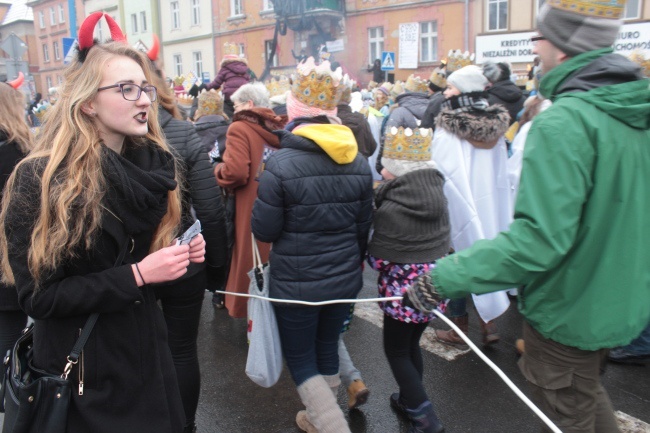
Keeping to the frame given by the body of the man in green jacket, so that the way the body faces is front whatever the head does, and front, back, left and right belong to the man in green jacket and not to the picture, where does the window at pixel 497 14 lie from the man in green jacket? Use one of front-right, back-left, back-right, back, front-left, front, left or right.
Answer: front-right

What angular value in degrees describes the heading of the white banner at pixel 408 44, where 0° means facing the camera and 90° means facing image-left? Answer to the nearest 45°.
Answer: approximately 0°

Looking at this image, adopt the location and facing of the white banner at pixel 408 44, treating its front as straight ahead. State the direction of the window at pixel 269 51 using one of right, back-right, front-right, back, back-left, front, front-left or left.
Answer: back-right

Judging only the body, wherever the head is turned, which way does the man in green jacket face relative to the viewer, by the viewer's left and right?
facing away from the viewer and to the left of the viewer

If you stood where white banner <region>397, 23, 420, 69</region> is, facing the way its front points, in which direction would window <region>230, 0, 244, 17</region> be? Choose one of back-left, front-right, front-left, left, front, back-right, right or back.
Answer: back-right

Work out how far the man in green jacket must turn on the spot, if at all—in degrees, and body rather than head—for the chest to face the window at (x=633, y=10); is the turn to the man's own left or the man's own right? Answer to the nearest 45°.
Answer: approximately 45° to the man's own right

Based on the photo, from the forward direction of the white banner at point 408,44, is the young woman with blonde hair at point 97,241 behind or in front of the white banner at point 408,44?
in front

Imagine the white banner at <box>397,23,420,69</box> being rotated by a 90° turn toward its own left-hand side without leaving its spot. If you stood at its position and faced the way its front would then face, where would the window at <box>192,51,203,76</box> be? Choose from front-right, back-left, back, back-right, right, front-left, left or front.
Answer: back-left

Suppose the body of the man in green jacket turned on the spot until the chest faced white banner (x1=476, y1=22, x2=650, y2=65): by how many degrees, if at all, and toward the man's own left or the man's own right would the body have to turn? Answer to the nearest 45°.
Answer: approximately 45° to the man's own right

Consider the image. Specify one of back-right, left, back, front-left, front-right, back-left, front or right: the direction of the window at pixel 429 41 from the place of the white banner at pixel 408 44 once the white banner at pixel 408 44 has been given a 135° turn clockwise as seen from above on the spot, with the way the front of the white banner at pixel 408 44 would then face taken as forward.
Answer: right

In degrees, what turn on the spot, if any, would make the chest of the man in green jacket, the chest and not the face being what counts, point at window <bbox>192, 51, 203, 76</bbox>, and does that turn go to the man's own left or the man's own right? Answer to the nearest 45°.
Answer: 0° — they already face it

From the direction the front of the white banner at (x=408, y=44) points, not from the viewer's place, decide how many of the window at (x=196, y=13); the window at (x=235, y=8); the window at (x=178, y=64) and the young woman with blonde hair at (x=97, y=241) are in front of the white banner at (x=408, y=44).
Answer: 1

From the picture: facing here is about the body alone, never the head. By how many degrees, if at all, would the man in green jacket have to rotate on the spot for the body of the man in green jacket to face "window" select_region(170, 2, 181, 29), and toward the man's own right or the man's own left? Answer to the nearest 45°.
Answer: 0° — they already face it

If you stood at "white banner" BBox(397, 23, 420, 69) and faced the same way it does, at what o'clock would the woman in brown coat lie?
The woman in brown coat is roughly at 12 o'clock from the white banner.
